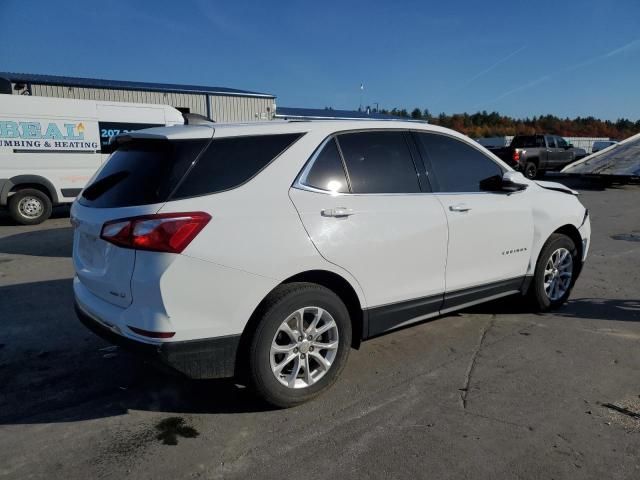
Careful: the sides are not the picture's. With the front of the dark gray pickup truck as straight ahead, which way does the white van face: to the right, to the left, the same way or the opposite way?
the same way

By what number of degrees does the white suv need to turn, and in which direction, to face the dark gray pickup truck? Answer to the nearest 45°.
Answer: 0° — it already faces it

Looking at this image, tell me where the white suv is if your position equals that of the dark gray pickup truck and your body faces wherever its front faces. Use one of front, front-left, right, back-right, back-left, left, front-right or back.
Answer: back-right

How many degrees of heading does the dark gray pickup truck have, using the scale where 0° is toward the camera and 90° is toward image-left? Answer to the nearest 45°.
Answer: approximately 225°

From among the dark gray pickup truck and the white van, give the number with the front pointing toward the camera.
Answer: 0

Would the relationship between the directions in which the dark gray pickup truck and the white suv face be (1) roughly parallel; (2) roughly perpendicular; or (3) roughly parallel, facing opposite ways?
roughly parallel

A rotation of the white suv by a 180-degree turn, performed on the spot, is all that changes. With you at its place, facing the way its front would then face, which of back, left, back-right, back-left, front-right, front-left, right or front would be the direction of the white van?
right

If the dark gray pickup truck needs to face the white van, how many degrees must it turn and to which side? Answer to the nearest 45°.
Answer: approximately 180°

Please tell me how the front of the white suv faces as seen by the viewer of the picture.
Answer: facing away from the viewer and to the right of the viewer

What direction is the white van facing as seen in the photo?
to the viewer's right
